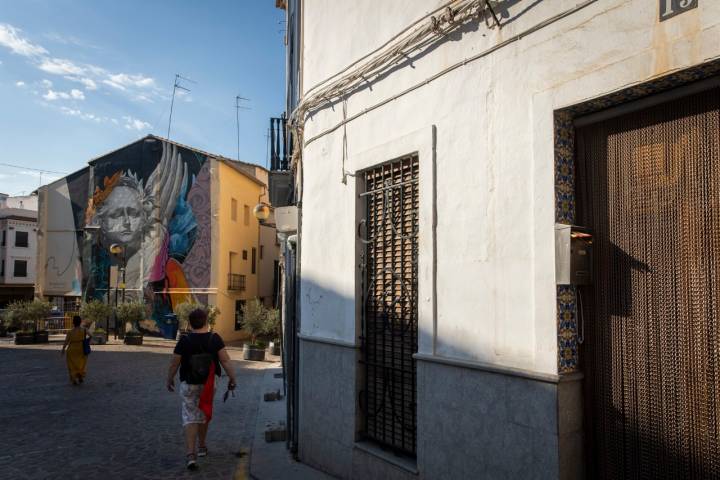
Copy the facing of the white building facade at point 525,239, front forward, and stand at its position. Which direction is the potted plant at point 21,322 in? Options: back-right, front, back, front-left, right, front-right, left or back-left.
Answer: right

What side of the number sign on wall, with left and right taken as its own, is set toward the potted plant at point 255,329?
right

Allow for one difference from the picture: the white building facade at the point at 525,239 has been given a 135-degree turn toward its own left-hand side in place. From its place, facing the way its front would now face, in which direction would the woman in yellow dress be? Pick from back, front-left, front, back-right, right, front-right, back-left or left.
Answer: back-left

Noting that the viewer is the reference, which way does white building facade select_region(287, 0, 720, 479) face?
facing the viewer and to the left of the viewer

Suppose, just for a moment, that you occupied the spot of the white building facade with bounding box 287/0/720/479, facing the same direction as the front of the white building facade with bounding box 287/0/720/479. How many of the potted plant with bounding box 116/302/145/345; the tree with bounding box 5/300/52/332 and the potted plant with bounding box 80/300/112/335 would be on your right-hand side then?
3

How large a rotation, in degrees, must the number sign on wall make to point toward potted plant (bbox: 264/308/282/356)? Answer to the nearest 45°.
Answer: approximately 90° to its right

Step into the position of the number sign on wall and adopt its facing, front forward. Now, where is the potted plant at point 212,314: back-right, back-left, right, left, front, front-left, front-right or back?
right

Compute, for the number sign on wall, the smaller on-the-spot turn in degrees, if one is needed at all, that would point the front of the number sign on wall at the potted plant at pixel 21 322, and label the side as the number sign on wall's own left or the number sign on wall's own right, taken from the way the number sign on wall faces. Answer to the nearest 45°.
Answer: approximately 90° to the number sign on wall's own right

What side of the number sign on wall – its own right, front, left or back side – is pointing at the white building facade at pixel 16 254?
right

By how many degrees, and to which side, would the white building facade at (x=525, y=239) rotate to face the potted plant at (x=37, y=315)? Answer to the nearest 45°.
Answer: approximately 90° to its right

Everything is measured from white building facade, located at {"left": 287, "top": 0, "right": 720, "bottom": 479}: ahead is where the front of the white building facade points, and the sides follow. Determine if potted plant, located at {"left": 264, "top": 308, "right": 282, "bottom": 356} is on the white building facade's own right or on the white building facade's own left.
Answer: on the white building facade's own right

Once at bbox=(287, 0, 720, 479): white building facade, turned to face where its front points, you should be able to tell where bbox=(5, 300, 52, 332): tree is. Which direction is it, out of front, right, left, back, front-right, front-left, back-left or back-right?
right

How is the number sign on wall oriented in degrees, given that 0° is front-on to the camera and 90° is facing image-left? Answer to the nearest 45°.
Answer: approximately 45°
